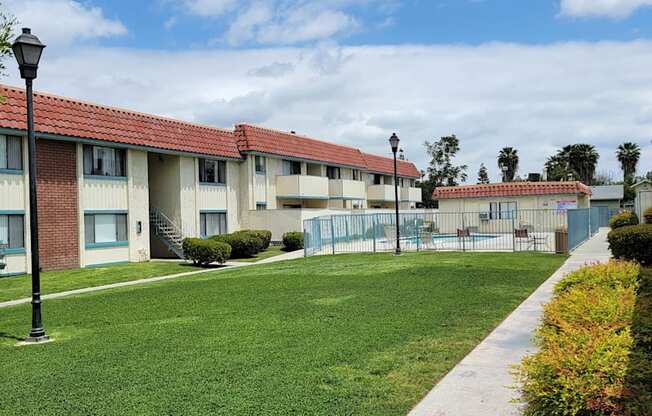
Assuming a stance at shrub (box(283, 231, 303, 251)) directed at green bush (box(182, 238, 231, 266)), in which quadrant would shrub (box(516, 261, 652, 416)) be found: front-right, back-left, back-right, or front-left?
front-left

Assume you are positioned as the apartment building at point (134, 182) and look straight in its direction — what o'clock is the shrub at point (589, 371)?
The shrub is roughly at 1 o'clock from the apartment building.

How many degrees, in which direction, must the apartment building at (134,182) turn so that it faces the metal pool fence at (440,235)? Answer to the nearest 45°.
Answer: approximately 45° to its left

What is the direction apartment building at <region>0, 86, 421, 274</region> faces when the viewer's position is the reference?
facing the viewer and to the right of the viewer

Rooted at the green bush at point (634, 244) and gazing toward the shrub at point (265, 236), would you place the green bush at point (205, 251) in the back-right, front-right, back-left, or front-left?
front-left

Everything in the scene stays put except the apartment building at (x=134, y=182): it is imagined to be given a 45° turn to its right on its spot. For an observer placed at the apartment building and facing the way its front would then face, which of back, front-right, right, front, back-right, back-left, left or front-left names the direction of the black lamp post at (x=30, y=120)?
front

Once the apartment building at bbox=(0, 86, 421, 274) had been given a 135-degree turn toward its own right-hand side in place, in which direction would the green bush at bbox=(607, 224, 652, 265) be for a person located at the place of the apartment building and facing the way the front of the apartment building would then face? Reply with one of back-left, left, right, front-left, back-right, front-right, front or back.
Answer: back-left
